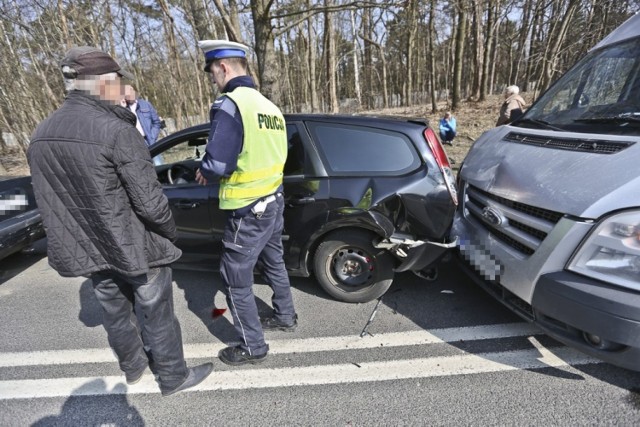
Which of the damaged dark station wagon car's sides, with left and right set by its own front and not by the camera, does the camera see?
left

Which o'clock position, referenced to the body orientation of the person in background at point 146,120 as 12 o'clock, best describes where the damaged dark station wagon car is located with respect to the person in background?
The damaged dark station wagon car is roughly at 10 o'clock from the person in background.

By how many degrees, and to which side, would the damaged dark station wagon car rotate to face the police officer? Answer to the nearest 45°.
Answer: approximately 45° to its left

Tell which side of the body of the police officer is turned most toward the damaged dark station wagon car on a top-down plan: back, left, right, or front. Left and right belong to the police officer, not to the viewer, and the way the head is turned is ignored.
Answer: right

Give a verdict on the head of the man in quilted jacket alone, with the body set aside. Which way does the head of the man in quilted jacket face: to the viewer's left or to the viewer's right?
to the viewer's right

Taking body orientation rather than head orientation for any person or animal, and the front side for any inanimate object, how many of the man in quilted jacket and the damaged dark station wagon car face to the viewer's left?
1

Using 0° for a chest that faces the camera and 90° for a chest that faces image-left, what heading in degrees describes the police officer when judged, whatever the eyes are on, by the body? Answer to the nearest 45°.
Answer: approximately 135°

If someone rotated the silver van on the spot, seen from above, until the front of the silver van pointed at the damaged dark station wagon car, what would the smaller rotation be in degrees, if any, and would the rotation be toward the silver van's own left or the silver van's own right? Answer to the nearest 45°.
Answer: approximately 45° to the silver van's own right

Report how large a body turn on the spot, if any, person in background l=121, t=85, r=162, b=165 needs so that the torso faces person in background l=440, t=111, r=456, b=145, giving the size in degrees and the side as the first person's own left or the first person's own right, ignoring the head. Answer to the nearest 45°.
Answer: approximately 135° to the first person's own left

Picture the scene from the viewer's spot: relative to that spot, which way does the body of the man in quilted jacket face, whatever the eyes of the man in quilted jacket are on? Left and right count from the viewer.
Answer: facing away from the viewer and to the right of the viewer
